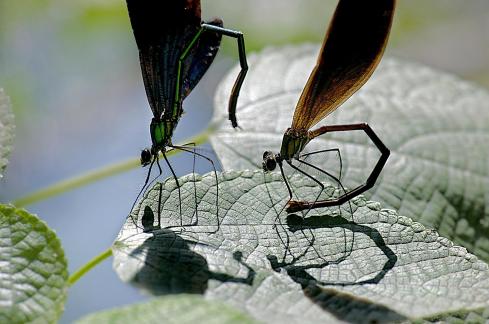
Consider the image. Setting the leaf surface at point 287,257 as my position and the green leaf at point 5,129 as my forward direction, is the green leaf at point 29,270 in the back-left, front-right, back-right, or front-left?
front-left

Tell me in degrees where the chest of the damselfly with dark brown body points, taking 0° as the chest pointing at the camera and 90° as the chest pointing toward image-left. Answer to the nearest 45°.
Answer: approximately 90°

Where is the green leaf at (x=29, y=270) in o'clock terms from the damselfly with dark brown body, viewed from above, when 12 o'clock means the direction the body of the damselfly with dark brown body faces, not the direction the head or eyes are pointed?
The green leaf is roughly at 10 o'clock from the damselfly with dark brown body.

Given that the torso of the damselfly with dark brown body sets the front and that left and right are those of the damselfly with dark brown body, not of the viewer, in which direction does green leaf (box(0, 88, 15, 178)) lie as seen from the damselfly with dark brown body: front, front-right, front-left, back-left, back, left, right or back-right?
front-left

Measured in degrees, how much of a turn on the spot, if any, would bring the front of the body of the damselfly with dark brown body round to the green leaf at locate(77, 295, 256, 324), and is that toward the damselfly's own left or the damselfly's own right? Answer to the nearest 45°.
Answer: approximately 90° to the damselfly's own left
